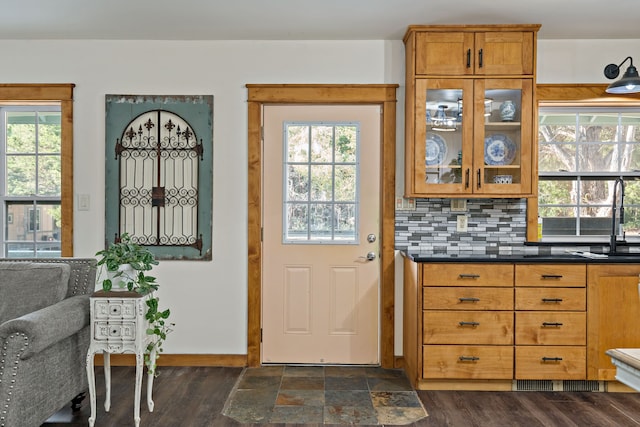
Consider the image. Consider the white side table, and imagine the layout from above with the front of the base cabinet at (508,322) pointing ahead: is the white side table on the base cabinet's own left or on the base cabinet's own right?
on the base cabinet's own right

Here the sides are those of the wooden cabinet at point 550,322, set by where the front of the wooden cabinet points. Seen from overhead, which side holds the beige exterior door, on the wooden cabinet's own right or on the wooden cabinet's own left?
on the wooden cabinet's own right

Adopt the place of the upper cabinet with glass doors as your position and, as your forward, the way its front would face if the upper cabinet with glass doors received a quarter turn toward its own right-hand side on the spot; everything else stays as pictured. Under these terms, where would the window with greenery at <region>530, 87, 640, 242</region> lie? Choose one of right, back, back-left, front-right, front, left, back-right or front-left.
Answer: back-right

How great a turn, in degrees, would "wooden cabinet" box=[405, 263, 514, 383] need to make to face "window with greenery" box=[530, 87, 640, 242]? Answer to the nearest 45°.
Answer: approximately 135° to its left

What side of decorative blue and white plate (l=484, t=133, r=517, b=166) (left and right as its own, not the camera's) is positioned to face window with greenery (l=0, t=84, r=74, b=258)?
right
